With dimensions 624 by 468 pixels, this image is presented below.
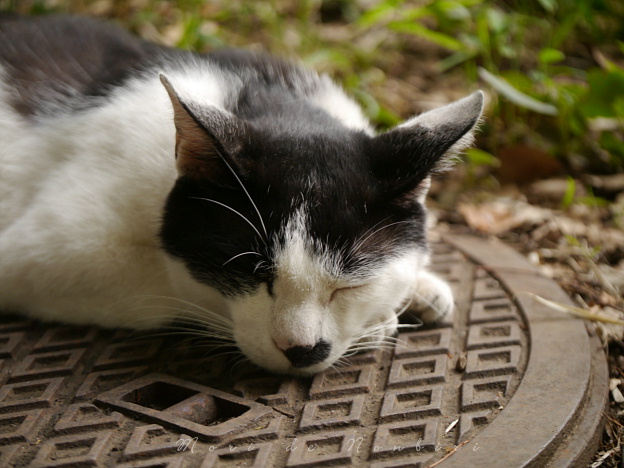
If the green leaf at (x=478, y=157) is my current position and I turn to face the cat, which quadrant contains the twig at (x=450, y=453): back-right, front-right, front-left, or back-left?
front-left

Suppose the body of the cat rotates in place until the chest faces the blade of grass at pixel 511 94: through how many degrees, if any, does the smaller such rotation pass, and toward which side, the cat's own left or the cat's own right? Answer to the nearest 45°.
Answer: approximately 90° to the cat's own left

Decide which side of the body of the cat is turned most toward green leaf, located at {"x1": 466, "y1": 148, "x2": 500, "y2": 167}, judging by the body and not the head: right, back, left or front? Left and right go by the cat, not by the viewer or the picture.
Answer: left

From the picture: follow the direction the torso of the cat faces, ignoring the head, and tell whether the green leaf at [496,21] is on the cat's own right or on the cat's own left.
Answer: on the cat's own left

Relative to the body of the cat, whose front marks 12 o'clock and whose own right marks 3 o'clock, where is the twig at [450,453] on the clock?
The twig is roughly at 1 o'clock from the cat.

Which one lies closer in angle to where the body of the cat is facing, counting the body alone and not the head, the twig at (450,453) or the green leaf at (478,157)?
the twig

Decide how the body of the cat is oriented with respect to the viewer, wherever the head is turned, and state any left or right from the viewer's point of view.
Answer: facing the viewer and to the right of the viewer

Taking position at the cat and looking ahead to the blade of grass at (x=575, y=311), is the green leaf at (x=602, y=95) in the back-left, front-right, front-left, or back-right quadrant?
front-left
